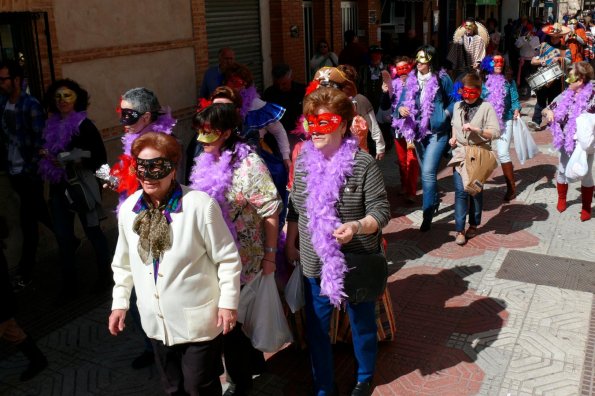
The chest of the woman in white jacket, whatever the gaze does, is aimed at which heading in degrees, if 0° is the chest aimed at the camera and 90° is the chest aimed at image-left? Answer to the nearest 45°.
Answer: approximately 45°

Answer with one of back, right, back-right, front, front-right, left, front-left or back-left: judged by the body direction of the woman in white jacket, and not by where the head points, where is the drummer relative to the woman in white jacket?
back
